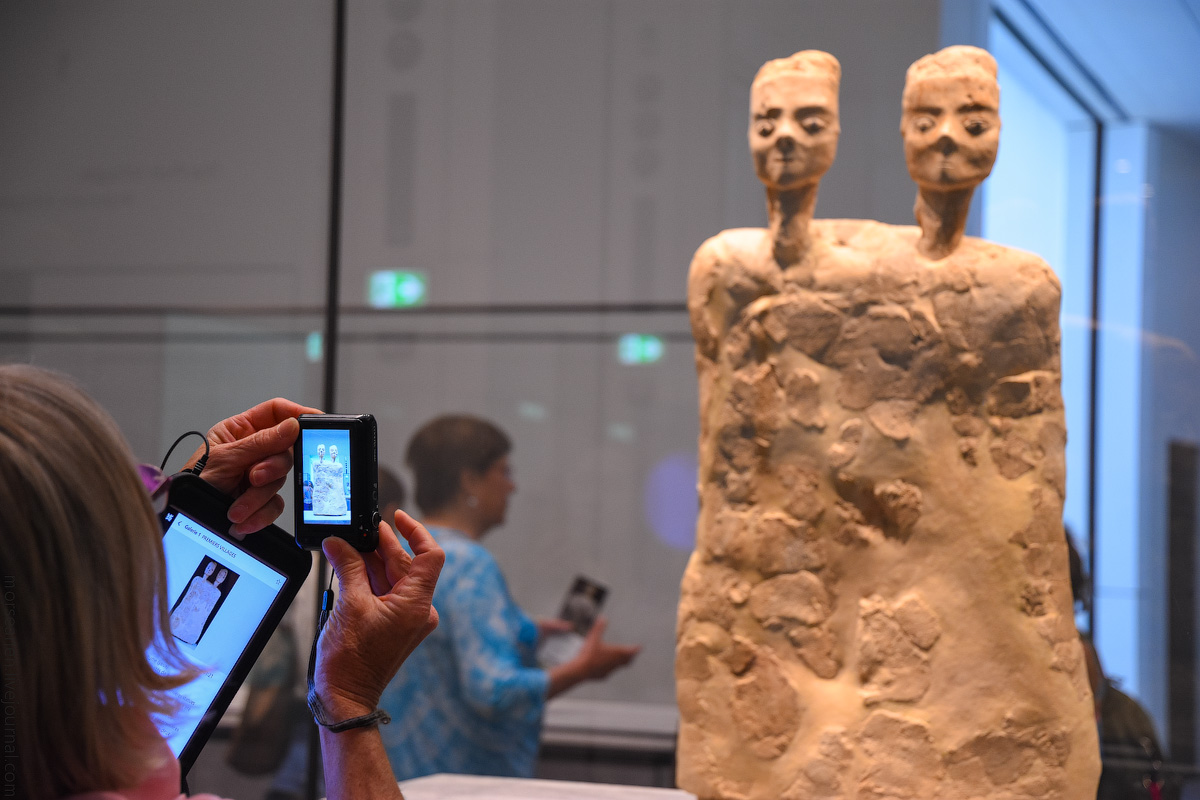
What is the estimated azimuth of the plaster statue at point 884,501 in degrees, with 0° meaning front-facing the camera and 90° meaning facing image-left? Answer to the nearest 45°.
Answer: approximately 0°

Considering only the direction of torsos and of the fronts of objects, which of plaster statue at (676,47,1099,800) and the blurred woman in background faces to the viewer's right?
the blurred woman in background

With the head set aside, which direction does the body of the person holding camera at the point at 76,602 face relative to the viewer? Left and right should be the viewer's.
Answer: facing away from the viewer and to the right of the viewer

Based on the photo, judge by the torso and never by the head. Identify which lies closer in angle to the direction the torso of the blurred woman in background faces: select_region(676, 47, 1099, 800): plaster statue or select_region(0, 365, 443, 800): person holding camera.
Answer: the plaster statue

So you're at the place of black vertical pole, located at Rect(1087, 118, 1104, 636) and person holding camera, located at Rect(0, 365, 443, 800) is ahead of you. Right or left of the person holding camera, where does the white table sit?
right

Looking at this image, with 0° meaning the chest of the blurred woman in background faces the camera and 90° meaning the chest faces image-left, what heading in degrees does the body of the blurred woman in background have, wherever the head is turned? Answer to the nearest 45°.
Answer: approximately 270°

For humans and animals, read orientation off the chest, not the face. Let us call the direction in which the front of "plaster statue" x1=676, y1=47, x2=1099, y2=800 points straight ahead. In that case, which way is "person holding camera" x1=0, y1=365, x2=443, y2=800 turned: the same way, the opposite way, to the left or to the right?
the opposite way

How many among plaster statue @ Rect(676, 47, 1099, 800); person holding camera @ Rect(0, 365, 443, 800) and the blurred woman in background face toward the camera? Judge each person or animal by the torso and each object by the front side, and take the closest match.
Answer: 1

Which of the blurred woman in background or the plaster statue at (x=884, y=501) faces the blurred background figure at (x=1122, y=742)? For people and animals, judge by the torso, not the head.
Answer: the blurred woman in background

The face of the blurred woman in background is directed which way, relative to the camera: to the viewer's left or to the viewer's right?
to the viewer's right

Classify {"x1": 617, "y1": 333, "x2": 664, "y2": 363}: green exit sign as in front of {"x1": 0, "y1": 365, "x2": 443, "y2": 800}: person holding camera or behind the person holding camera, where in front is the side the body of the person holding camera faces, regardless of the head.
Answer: in front

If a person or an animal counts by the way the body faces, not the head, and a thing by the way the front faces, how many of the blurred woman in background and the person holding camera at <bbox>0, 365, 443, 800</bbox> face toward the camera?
0

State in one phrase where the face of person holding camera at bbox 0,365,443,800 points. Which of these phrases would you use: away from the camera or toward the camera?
away from the camera

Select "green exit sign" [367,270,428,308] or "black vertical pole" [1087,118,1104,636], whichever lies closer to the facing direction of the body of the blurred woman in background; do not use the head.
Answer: the black vertical pole

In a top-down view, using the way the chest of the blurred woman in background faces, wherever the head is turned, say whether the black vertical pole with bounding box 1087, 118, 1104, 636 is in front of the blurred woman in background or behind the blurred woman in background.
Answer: in front
